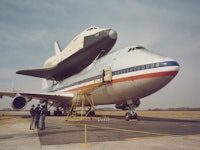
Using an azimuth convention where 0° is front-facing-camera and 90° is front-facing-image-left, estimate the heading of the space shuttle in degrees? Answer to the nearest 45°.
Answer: approximately 315°

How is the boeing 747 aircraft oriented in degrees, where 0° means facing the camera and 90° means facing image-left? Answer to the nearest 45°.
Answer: approximately 315°
